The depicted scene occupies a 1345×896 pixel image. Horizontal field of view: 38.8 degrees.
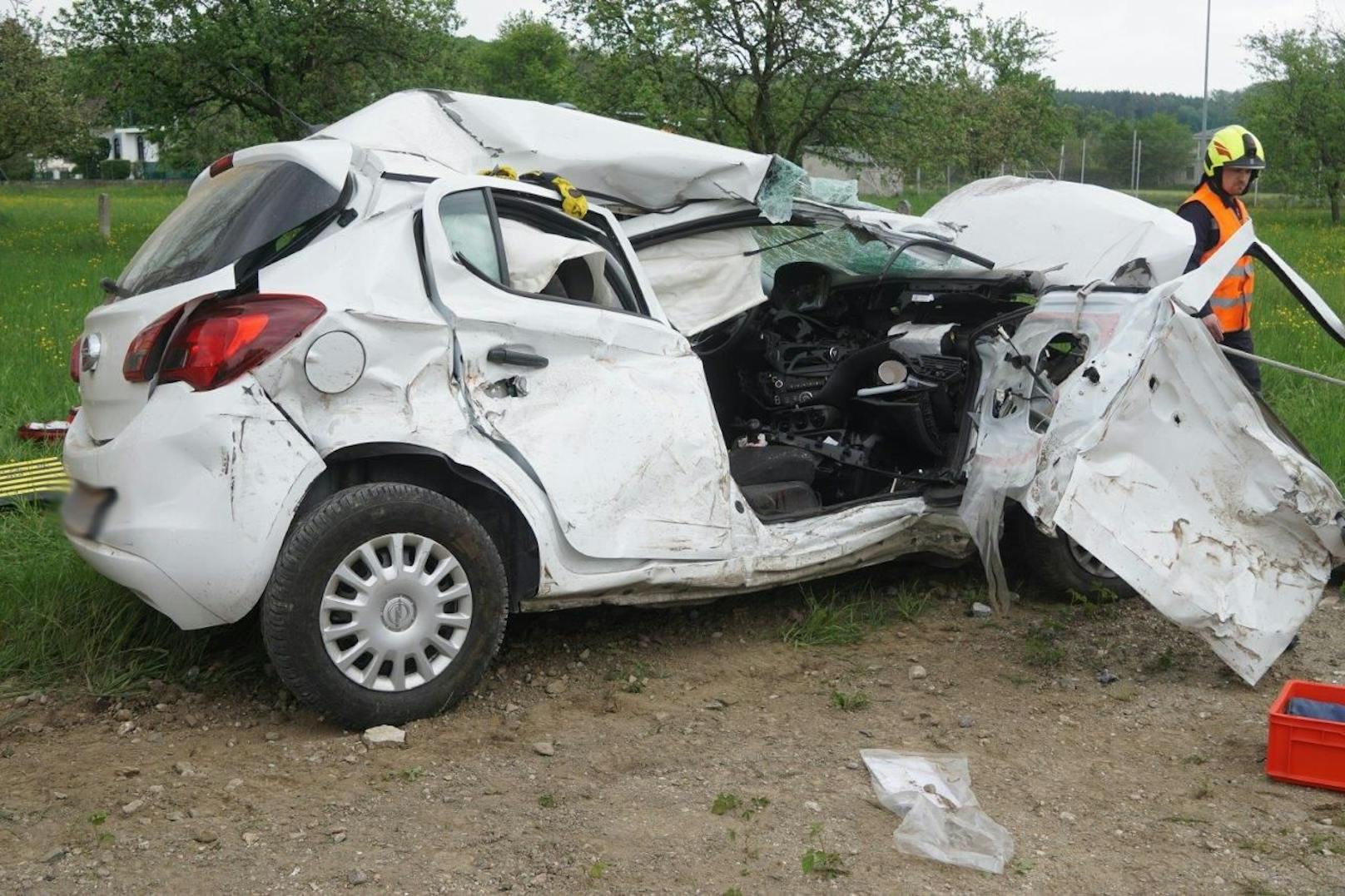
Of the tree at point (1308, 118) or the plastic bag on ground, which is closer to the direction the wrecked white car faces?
the tree

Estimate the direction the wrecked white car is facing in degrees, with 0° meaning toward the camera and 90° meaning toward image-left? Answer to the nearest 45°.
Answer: approximately 225°

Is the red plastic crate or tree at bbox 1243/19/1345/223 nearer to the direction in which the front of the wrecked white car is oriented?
the tree

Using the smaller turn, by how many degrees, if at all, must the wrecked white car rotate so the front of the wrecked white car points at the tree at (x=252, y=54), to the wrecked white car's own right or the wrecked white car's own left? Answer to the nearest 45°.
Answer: approximately 45° to the wrecked white car's own left

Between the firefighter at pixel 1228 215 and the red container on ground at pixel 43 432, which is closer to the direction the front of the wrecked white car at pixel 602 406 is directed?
the firefighter

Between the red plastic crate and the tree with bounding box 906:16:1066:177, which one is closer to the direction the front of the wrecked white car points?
the tree

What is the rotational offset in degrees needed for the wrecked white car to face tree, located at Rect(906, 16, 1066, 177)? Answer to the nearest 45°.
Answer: approximately 45° to its left

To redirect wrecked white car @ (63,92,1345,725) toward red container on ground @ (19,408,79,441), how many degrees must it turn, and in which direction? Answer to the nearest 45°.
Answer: approximately 90° to its left

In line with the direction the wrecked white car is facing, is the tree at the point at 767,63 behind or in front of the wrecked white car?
in front

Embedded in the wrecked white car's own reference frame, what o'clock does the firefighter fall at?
The firefighter is roughly at 12 o'clock from the wrecked white car.
